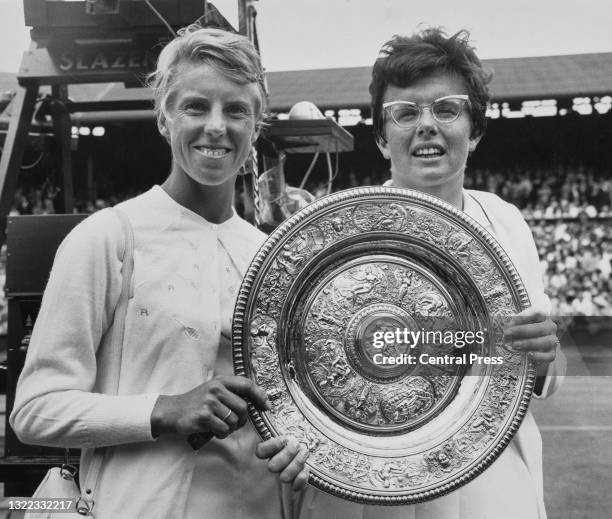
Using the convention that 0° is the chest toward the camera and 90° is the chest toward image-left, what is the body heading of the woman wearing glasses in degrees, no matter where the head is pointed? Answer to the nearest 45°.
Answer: approximately 0°
